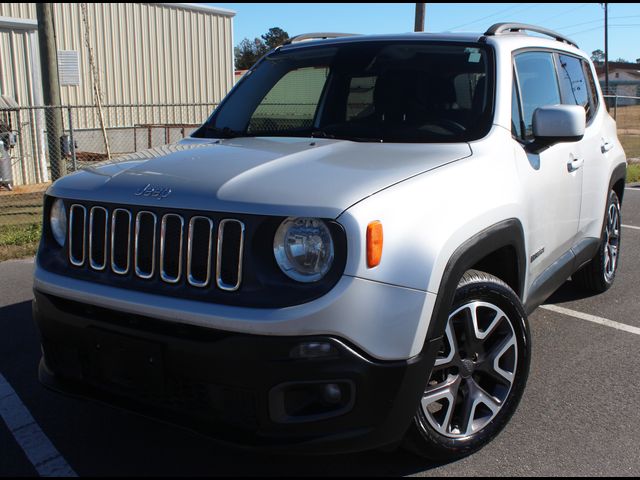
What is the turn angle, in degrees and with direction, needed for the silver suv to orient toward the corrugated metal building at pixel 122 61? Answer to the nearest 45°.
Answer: approximately 135° to its right

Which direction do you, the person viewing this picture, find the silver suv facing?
facing the viewer and to the left of the viewer

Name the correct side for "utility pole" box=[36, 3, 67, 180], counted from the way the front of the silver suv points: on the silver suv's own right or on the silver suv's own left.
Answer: on the silver suv's own right

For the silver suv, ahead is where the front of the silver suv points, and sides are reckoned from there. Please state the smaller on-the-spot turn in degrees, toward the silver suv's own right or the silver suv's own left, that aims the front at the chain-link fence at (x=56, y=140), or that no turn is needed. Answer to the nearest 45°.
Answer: approximately 90° to the silver suv's own right

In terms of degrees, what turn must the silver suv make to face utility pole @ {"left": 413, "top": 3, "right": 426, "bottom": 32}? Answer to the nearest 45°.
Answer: approximately 135° to its right
